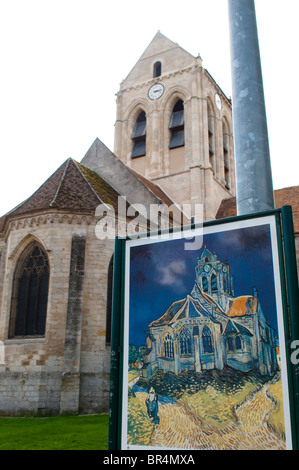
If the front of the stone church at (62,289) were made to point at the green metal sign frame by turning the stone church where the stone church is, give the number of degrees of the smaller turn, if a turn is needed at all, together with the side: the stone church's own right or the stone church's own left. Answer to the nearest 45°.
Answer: approximately 135° to the stone church's own right

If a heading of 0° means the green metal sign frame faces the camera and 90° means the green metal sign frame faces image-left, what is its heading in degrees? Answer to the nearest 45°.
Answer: approximately 45°

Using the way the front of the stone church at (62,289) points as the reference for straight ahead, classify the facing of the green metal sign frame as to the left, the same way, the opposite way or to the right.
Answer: the opposite way

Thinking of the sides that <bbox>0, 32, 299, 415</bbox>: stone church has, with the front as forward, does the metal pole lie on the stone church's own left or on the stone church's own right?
on the stone church's own right

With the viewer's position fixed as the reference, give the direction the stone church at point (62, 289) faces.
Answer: facing away from the viewer and to the right of the viewer

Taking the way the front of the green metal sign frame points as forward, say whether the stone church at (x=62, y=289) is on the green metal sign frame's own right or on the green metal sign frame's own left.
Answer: on the green metal sign frame's own right

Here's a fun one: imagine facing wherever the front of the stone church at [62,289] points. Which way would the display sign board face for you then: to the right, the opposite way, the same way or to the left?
the opposite way

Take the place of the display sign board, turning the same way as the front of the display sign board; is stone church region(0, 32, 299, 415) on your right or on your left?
on your right
